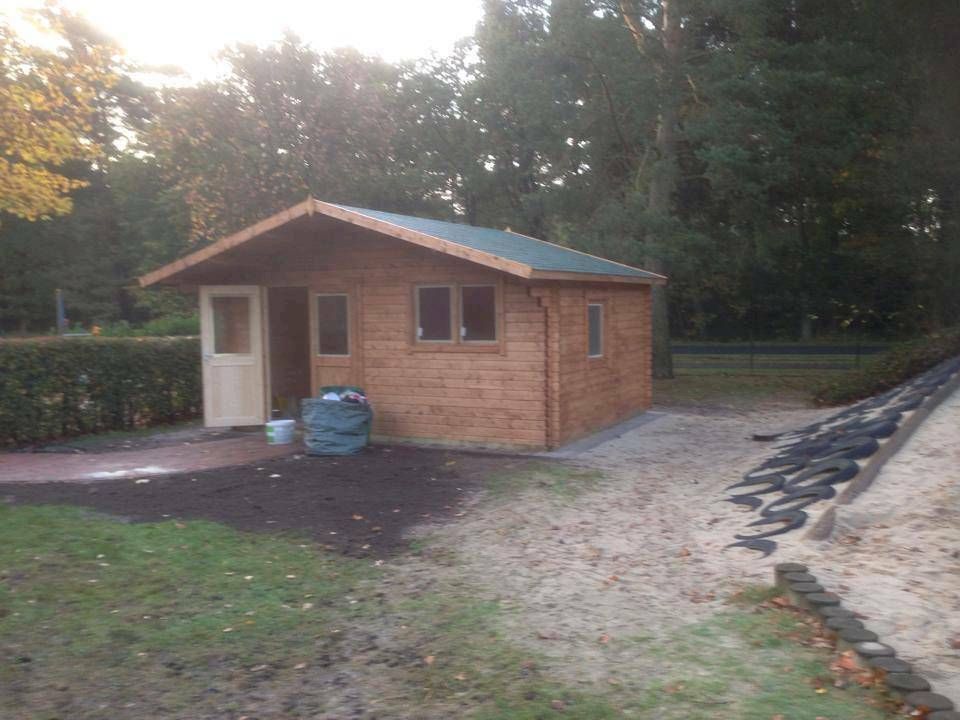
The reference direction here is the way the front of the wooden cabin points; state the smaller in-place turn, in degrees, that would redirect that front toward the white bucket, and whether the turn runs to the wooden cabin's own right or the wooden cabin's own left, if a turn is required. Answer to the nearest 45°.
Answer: approximately 45° to the wooden cabin's own right

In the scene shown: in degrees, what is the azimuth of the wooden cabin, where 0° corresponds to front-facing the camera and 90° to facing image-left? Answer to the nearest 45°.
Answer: approximately 45°

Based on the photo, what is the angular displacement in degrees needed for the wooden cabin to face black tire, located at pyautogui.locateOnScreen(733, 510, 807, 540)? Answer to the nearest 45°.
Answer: approximately 90° to its left

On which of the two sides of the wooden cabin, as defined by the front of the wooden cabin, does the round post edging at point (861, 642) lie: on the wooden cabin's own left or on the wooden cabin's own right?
on the wooden cabin's own left

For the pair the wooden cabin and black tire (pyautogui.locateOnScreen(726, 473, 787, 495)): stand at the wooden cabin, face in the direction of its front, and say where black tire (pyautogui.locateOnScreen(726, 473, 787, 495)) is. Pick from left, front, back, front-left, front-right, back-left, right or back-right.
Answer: left

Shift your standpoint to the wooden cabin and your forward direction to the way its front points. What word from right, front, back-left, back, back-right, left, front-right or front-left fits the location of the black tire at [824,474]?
left

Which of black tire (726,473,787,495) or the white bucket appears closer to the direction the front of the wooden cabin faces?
the white bucket

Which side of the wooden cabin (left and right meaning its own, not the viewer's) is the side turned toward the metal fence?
back

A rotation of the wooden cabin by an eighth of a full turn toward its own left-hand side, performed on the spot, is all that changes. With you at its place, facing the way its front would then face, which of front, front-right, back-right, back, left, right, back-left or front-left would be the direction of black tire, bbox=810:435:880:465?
front-left
